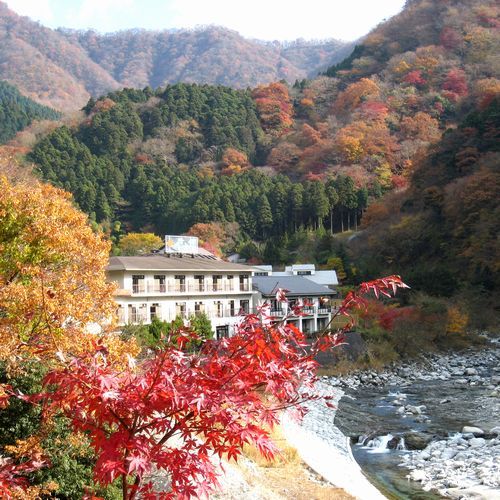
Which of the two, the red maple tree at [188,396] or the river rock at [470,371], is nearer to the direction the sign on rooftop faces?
the red maple tree

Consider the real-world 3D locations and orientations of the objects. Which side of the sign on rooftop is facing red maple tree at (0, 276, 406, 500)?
front

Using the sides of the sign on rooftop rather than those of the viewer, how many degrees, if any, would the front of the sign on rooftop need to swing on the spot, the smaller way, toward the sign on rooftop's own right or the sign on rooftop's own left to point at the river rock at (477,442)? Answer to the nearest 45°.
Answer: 0° — it already faces it

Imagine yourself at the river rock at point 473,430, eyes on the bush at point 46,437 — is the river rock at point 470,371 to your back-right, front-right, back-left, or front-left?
back-right

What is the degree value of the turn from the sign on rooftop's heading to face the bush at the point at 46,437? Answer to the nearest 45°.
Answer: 0° — it already faces it

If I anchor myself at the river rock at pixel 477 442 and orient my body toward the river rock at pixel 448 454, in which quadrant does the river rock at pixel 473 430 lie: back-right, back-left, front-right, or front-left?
back-right

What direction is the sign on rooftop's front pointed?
toward the camera

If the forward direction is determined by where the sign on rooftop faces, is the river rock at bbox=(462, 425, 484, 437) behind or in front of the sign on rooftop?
in front

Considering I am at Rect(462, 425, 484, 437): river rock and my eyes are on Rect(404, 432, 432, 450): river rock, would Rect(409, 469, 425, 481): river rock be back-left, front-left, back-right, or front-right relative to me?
front-left

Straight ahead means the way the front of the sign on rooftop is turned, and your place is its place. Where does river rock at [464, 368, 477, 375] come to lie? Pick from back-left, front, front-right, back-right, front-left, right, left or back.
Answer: front-left
